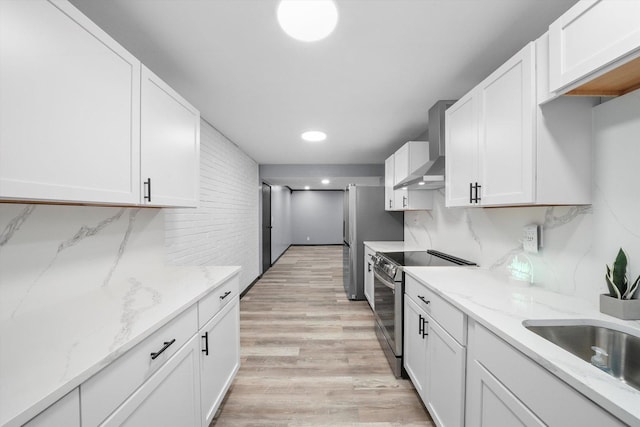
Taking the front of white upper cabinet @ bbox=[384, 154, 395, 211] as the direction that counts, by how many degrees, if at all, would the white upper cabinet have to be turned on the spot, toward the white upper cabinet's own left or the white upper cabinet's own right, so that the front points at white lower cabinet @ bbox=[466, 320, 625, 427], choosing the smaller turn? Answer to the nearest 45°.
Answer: approximately 90° to the white upper cabinet's own left

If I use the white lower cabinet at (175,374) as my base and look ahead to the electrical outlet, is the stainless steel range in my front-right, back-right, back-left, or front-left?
front-left

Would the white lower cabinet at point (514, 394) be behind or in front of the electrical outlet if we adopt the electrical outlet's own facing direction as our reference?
in front

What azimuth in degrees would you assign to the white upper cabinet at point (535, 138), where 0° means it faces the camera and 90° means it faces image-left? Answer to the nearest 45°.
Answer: approximately 45°

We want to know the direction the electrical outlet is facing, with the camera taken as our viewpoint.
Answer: facing the viewer and to the left of the viewer

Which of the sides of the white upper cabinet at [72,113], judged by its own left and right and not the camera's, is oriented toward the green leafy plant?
front

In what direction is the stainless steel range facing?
to the viewer's left

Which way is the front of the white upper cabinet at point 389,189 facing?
to the viewer's left

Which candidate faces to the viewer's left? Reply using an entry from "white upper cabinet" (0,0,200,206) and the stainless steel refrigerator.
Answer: the stainless steel refrigerator

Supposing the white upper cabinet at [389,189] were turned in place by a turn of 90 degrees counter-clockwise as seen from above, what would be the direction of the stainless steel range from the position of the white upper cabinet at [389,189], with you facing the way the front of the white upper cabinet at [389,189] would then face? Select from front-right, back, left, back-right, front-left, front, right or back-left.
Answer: front

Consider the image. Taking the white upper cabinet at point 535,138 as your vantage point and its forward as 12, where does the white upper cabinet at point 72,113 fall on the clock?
the white upper cabinet at point 72,113 is roughly at 12 o'clock from the white upper cabinet at point 535,138.

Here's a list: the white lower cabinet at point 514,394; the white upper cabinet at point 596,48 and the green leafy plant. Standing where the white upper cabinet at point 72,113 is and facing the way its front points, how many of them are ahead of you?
3

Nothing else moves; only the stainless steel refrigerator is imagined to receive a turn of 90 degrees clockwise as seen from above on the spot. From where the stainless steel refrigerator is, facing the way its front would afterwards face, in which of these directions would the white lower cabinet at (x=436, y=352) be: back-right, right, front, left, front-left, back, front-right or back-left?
back

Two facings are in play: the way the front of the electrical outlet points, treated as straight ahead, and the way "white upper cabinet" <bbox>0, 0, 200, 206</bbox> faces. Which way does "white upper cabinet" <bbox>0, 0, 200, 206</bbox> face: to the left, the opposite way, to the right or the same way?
the opposite way

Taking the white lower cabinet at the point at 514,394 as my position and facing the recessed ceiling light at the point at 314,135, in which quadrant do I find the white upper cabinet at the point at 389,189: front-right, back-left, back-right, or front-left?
front-right
